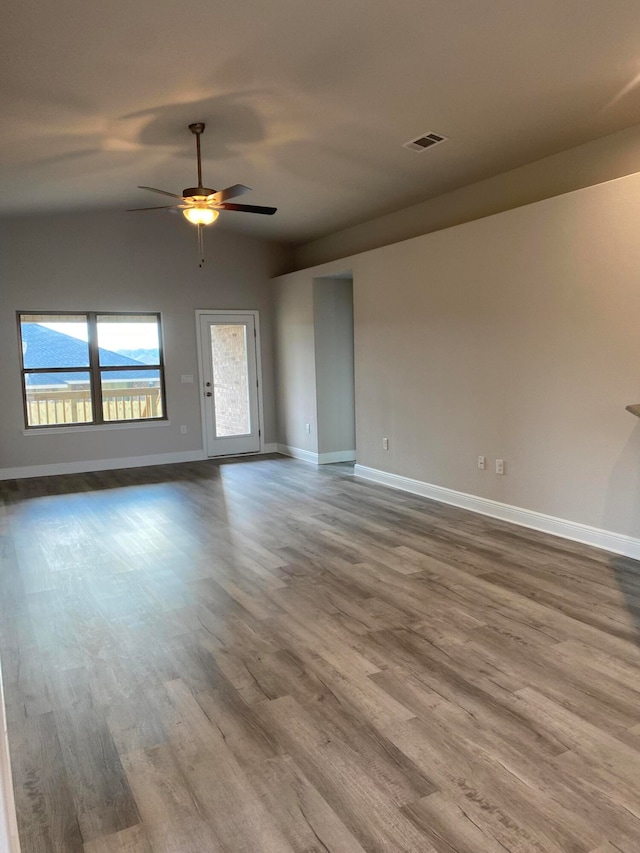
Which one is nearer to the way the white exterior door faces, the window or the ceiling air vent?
the ceiling air vent

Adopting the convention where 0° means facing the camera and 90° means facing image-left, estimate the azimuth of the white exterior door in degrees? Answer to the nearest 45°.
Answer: approximately 0°

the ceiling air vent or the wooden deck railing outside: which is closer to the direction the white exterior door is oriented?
the ceiling air vent

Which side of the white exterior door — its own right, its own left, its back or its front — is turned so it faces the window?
right

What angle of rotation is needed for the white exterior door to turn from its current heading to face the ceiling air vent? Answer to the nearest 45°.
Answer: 0° — it already faces it
